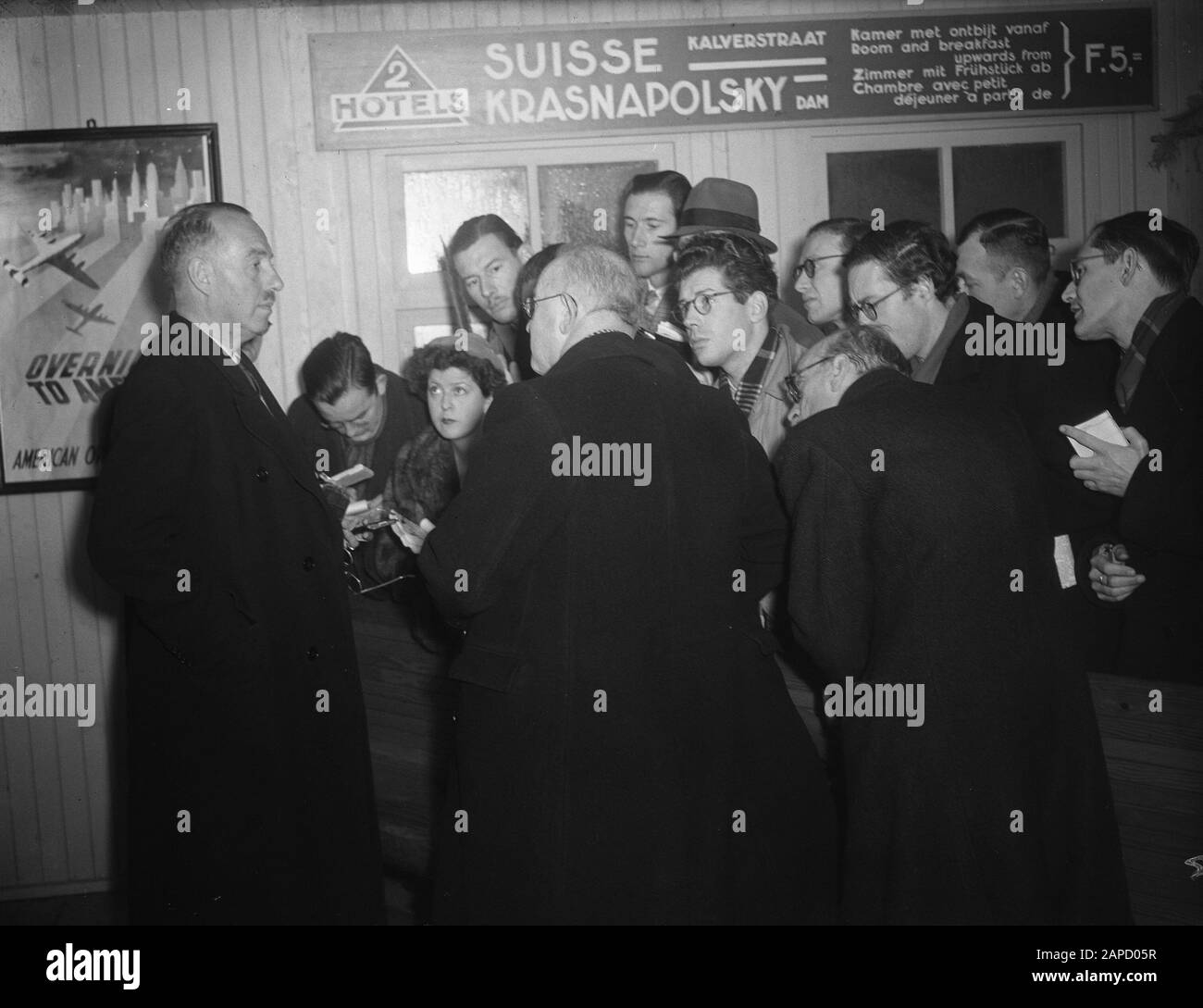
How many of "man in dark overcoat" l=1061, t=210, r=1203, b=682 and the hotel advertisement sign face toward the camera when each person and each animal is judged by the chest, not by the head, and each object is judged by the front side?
1

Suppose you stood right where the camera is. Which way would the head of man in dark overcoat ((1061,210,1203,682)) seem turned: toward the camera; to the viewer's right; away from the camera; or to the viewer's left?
to the viewer's left

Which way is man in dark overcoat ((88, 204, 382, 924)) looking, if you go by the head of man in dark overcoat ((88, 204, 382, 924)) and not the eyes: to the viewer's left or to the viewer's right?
to the viewer's right

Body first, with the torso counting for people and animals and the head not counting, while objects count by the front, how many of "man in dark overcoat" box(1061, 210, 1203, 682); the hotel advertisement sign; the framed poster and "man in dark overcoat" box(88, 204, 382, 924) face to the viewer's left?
1

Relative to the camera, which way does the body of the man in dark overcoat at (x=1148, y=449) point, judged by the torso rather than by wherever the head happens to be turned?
to the viewer's left

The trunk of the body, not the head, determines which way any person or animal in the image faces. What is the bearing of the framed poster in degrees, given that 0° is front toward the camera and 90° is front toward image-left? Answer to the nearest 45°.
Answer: approximately 0°

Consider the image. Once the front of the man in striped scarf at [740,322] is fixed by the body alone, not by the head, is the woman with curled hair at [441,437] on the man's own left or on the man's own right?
on the man's own right

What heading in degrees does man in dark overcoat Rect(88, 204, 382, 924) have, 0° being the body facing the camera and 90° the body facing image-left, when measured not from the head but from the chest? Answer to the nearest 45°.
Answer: approximately 270°

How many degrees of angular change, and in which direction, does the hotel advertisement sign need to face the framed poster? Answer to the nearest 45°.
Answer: approximately 90° to its right

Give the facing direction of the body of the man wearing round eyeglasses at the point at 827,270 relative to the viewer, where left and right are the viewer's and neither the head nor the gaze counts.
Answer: facing the viewer and to the left of the viewer

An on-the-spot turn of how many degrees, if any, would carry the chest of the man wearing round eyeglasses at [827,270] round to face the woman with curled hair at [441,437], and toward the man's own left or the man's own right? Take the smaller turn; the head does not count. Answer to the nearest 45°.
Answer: approximately 45° to the man's own right

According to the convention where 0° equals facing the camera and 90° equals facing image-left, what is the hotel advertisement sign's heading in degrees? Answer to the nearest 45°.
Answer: approximately 0°

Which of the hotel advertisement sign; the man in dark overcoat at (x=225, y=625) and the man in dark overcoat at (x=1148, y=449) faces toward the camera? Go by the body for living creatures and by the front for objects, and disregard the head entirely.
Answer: the hotel advertisement sign

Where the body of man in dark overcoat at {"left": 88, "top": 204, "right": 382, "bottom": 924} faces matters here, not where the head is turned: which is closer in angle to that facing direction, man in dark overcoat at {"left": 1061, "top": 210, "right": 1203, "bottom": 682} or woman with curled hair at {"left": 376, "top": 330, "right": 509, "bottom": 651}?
the man in dark overcoat

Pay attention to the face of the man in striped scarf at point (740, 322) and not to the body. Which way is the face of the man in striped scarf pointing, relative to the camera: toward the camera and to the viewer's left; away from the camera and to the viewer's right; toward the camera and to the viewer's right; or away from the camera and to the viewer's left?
toward the camera and to the viewer's left
